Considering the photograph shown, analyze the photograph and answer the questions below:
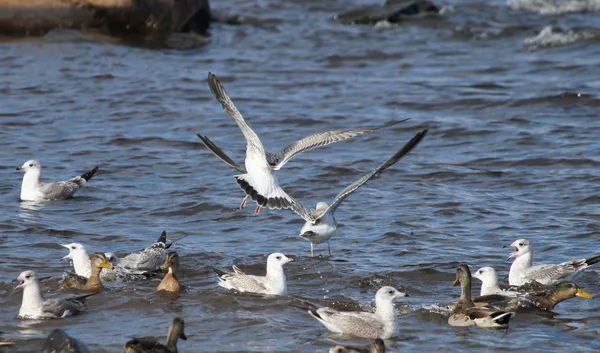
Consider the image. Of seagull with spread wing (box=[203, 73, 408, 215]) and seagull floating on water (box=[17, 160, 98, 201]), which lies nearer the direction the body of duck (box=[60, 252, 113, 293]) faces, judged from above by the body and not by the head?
the seagull with spread wing

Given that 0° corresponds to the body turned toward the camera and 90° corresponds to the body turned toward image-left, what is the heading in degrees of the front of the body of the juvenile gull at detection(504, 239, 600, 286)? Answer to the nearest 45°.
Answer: approximately 90°

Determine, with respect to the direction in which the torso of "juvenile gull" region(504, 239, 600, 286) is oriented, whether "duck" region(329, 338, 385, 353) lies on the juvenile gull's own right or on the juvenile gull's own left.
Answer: on the juvenile gull's own left

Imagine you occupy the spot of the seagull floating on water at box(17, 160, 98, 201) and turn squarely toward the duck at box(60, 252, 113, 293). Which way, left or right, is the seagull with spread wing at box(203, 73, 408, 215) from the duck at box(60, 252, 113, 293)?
left

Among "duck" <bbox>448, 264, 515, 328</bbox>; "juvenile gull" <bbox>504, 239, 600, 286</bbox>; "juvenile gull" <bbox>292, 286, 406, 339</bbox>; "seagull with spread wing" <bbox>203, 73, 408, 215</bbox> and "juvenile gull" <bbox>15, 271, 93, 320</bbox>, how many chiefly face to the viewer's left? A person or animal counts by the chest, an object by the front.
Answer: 3

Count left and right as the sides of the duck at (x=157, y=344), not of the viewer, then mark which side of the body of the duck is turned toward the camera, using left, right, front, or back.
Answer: right

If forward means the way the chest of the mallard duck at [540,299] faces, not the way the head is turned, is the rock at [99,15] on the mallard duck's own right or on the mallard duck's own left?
on the mallard duck's own left

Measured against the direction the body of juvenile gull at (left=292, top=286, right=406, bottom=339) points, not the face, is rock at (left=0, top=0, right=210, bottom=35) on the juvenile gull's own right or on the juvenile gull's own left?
on the juvenile gull's own left

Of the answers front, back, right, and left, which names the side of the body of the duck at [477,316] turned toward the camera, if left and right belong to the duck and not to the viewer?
left

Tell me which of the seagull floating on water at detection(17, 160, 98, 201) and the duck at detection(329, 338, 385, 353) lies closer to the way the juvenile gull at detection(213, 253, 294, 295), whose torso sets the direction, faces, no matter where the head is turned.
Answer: the duck

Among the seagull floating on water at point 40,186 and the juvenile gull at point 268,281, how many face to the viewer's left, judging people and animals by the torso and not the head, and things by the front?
1

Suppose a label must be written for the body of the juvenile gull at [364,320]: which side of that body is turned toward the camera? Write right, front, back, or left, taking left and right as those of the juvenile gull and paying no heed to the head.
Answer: right
